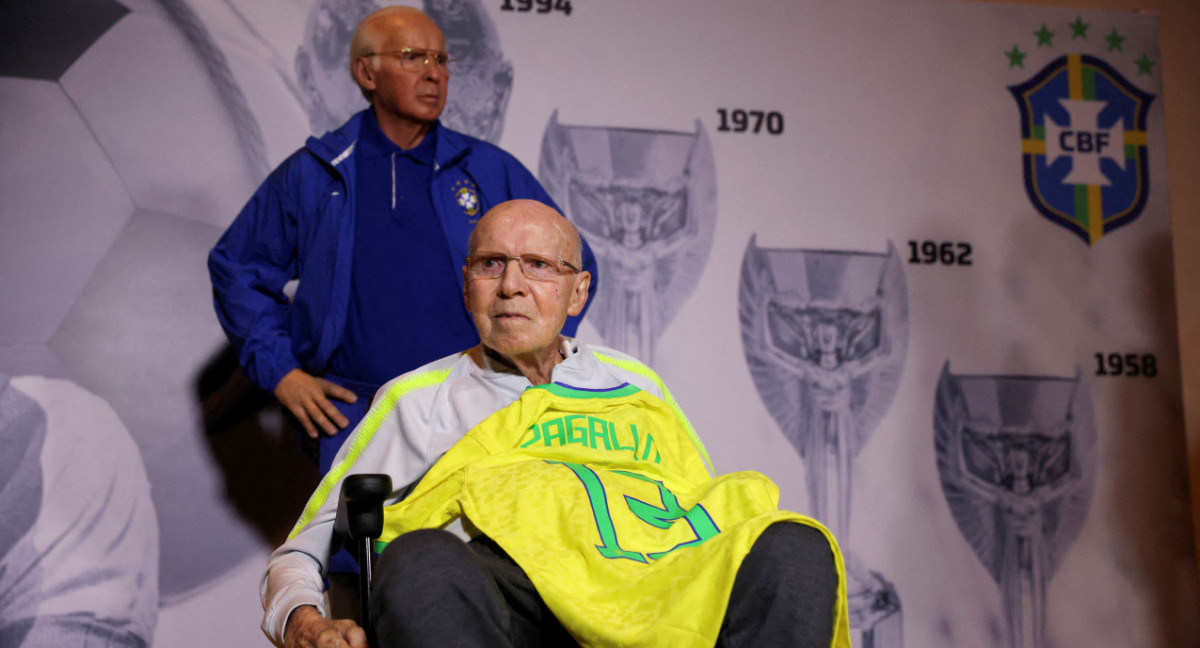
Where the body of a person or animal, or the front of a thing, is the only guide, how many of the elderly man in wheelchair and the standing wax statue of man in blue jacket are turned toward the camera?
2

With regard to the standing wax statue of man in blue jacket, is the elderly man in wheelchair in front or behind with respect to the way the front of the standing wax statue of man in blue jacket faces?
in front

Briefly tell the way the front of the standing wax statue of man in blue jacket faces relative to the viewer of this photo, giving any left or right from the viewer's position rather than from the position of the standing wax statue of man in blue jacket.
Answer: facing the viewer

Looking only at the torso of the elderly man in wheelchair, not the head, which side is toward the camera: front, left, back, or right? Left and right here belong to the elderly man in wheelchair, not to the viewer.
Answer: front

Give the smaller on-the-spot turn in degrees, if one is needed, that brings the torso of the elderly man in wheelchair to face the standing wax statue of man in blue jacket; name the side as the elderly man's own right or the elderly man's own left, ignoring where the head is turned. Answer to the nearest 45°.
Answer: approximately 135° to the elderly man's own right
